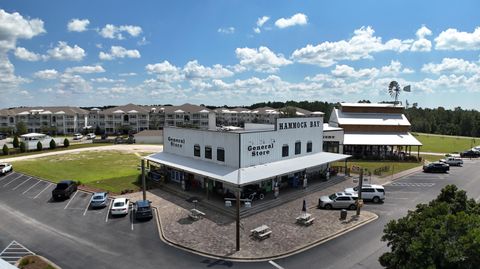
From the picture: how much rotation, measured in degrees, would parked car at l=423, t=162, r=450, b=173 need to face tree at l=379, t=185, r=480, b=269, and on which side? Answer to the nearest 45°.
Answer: approximately 90° to its left

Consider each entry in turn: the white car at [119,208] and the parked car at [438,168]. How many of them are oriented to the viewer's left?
1

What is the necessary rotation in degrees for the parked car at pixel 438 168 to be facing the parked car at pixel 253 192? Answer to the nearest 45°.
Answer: approximately 45° to its left

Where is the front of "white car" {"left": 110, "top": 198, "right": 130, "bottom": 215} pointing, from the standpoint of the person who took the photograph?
facing away from the viewer and to the right of the viewer

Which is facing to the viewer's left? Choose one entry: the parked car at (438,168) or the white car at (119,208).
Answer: the parked car

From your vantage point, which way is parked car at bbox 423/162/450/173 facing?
to the viewer's left

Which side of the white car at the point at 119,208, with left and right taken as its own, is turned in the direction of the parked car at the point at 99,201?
left

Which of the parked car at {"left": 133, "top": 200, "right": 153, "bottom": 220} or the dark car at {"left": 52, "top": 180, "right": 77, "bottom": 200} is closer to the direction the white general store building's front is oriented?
the parked car

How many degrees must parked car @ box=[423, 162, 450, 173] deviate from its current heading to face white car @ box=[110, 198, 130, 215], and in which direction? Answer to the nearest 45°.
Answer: approximately 45° to its left

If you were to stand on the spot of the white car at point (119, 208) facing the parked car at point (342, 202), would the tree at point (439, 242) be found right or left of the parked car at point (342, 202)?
right

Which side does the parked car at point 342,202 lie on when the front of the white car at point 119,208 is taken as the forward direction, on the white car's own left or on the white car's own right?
on the white car's own right
